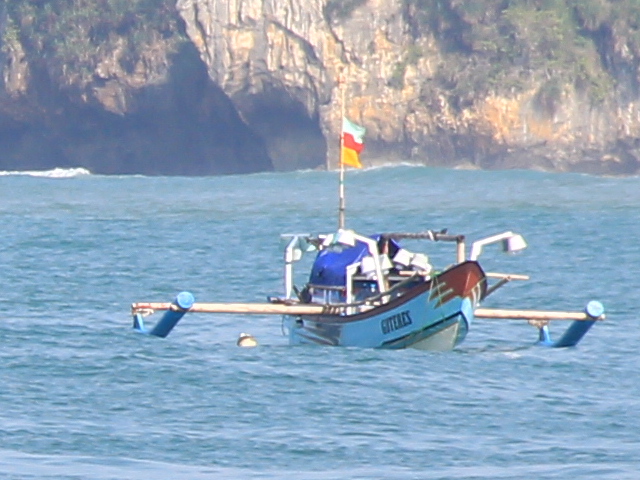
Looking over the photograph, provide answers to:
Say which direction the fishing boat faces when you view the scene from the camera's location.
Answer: facing the viewer and to the right of the viewer

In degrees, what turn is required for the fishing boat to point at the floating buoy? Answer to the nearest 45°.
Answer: approximately 135° to its right
